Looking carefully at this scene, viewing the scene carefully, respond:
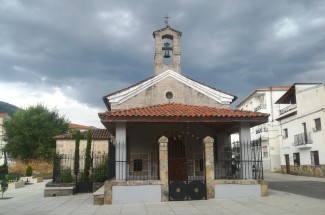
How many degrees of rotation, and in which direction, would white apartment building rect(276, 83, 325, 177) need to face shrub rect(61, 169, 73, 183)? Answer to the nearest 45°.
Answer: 0° — it already faces it

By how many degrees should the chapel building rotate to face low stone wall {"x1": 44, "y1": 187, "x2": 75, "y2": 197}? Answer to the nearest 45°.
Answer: approximately 90° to its right

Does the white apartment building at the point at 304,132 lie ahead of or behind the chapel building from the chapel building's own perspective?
behind

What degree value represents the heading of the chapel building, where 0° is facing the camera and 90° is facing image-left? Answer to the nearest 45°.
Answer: approximately 0°

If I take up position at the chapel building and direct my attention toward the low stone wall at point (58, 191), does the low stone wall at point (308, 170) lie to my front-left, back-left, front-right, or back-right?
back-right
